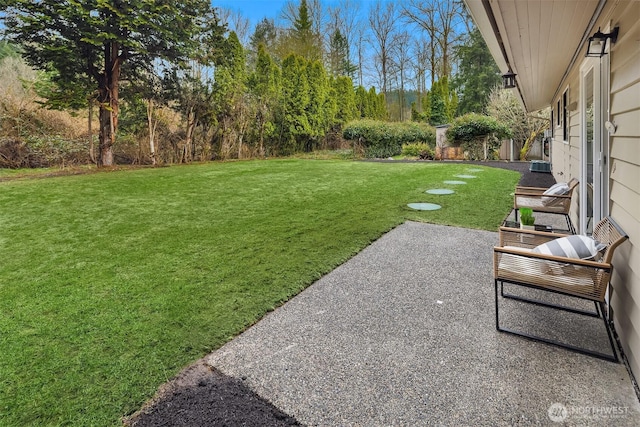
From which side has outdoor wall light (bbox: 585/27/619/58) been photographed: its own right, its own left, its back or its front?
left

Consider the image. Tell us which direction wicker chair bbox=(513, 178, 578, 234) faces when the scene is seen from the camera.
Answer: facing to the left of the viewer

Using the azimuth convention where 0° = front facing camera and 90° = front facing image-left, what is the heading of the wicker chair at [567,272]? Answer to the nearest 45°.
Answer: approximately 90°

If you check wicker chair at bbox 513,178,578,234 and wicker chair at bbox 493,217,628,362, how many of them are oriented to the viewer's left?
2

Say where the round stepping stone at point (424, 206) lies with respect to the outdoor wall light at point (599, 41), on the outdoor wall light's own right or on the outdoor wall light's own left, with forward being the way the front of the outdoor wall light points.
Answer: on the outdoor wall light's own right

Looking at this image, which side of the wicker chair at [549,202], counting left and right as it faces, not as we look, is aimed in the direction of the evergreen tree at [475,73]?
right

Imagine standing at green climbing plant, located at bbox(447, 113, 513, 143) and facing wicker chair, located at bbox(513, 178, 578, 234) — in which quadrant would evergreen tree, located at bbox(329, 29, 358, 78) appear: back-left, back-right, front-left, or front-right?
back-right

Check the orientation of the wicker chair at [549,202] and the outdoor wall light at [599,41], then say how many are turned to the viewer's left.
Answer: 2
